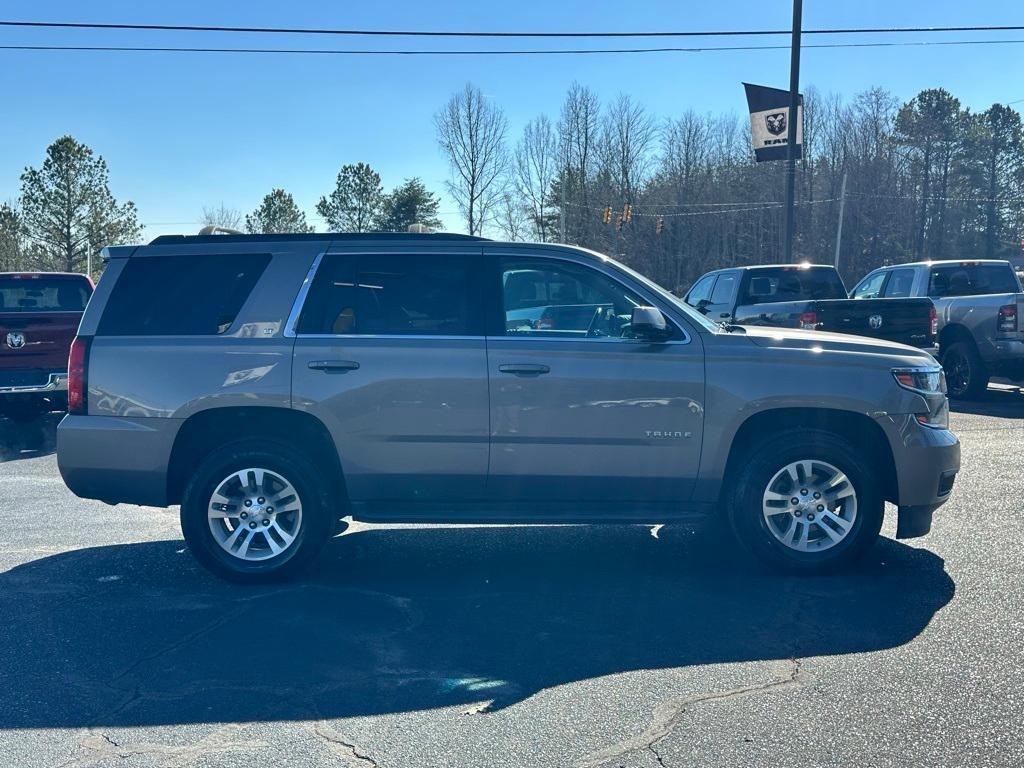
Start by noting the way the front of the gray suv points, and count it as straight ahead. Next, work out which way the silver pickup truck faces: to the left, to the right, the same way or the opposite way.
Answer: to the left

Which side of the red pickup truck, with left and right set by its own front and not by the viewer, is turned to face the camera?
back

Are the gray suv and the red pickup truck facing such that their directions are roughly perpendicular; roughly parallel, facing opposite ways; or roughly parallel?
roughly perpendicular

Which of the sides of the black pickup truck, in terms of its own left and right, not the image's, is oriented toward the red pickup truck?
left

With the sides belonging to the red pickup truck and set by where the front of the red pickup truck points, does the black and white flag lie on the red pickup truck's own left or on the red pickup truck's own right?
on the red pickup truck's own right

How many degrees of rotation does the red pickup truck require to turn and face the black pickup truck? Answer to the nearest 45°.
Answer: approximately 90° to its right

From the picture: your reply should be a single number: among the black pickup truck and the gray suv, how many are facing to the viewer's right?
1

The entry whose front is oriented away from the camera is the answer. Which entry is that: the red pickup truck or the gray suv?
the red pickup truck

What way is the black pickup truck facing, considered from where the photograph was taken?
facing away from the viewer and to the left of the viewer

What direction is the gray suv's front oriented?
to the viewer's right

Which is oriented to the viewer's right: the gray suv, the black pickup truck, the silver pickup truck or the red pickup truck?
the gray suv

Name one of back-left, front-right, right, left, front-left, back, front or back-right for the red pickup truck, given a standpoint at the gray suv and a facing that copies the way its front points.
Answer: back-left

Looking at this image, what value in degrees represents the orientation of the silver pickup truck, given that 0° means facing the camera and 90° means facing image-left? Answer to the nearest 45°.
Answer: approximately 135°
